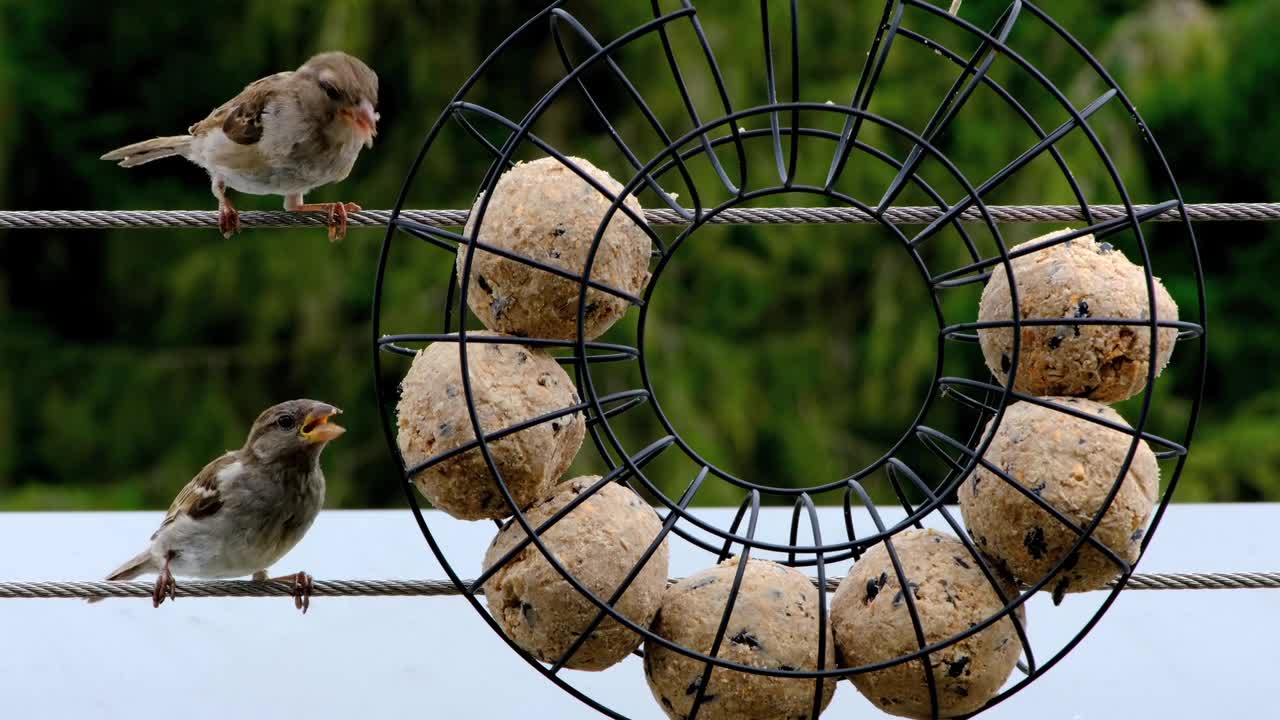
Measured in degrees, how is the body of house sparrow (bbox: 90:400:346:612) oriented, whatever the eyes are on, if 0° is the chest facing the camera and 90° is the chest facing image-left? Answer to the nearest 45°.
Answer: approximately 315°

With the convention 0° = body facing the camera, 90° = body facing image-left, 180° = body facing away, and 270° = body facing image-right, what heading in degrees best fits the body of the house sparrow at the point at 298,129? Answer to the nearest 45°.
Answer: approximately 315°

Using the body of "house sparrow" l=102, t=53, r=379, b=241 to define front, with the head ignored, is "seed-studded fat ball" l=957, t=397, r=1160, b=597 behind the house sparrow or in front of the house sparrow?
in front

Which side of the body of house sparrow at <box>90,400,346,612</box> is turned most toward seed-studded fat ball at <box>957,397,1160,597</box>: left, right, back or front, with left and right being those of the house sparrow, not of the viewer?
front

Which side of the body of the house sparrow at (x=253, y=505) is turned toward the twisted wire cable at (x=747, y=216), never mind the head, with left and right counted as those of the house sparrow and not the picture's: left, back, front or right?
front

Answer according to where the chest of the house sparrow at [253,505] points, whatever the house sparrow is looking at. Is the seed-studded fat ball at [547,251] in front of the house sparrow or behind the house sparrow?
in front

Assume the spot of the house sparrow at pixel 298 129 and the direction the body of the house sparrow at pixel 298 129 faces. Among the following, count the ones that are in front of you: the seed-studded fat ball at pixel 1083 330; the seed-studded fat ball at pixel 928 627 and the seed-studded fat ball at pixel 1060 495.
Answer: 3

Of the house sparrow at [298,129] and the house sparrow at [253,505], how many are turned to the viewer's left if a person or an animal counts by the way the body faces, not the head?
0
